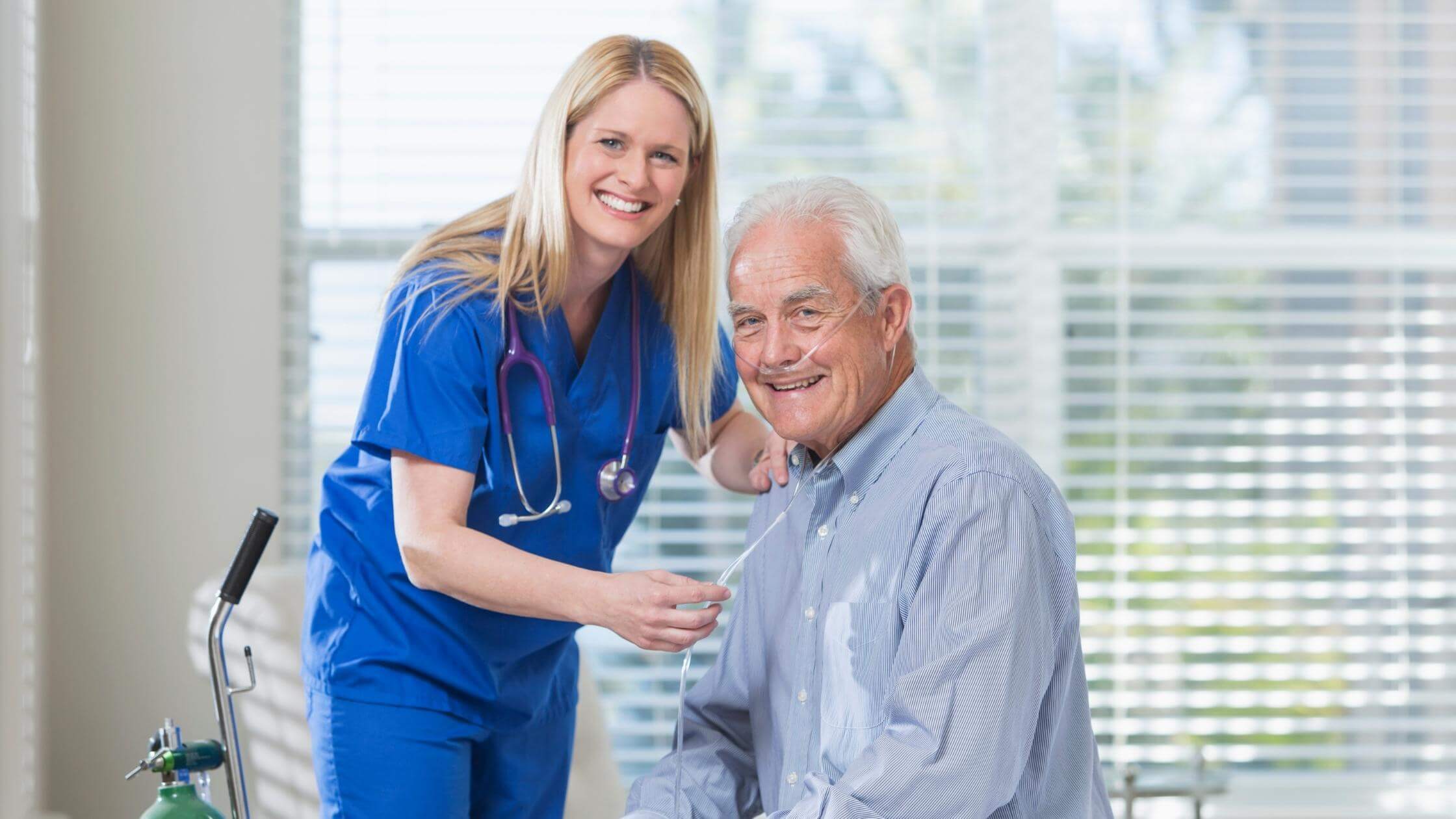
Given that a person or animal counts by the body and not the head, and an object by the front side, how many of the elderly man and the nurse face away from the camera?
0

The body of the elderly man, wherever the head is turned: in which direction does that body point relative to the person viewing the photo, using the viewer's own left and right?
facing the viewer and to the left of the viewer

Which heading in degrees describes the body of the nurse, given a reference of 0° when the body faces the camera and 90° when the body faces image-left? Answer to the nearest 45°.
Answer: approximately 315°

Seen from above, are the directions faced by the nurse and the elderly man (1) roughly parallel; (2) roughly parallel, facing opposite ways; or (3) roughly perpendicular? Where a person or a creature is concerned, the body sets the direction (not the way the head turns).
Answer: roughly perpendicular
